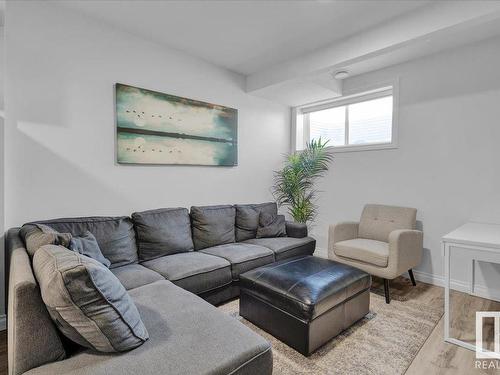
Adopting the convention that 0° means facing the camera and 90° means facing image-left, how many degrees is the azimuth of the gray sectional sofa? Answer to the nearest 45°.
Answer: approximately 315°

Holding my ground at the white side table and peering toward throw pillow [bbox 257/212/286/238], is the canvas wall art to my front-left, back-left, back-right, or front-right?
front-left

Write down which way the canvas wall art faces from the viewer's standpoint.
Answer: facing the viewer and to the right of the viewer

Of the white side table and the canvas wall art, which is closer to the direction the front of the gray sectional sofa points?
the white side table

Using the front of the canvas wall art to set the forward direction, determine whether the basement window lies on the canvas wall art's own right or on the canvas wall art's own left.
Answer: on the canvas wall art's own left

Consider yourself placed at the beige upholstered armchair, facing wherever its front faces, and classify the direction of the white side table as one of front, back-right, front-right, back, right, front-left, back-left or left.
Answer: left

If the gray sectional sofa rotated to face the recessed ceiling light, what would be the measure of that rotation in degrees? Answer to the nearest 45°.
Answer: approximately 90° to its left

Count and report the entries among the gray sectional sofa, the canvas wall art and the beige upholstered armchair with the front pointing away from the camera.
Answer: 0

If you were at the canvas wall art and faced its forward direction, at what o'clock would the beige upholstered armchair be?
The beige upholstered armchair is roughly at 11 o'clock from the canvas wall art.

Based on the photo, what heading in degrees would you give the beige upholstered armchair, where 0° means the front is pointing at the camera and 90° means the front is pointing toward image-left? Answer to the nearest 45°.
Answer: approximately 45°

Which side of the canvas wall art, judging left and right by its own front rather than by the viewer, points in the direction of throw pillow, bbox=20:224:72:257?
right

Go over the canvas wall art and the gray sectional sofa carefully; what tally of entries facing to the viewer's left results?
0

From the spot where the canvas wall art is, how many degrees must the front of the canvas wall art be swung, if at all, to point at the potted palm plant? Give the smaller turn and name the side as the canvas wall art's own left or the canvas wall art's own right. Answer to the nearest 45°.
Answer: approximately 45° to the canvas wall art's own left

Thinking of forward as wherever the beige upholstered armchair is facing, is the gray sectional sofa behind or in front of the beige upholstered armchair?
in front

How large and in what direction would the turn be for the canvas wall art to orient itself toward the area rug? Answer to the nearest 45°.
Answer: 0° — it already faces it
